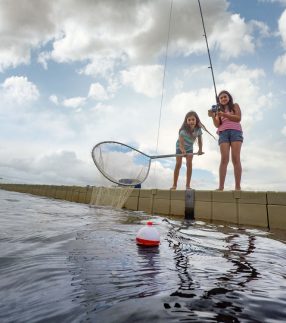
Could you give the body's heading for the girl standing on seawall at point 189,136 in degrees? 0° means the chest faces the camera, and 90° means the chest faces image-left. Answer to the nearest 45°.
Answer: approximately 0°

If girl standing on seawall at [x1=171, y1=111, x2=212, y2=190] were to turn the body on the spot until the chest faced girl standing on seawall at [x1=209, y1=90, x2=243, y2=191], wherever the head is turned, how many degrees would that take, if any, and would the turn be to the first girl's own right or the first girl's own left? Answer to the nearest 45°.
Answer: approximately 45° to the first girl's own left

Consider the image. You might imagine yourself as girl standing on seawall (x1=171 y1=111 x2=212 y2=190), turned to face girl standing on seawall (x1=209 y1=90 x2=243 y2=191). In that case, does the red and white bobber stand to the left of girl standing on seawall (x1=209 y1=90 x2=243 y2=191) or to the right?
right

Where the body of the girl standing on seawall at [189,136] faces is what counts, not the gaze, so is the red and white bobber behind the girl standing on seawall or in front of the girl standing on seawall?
in front
